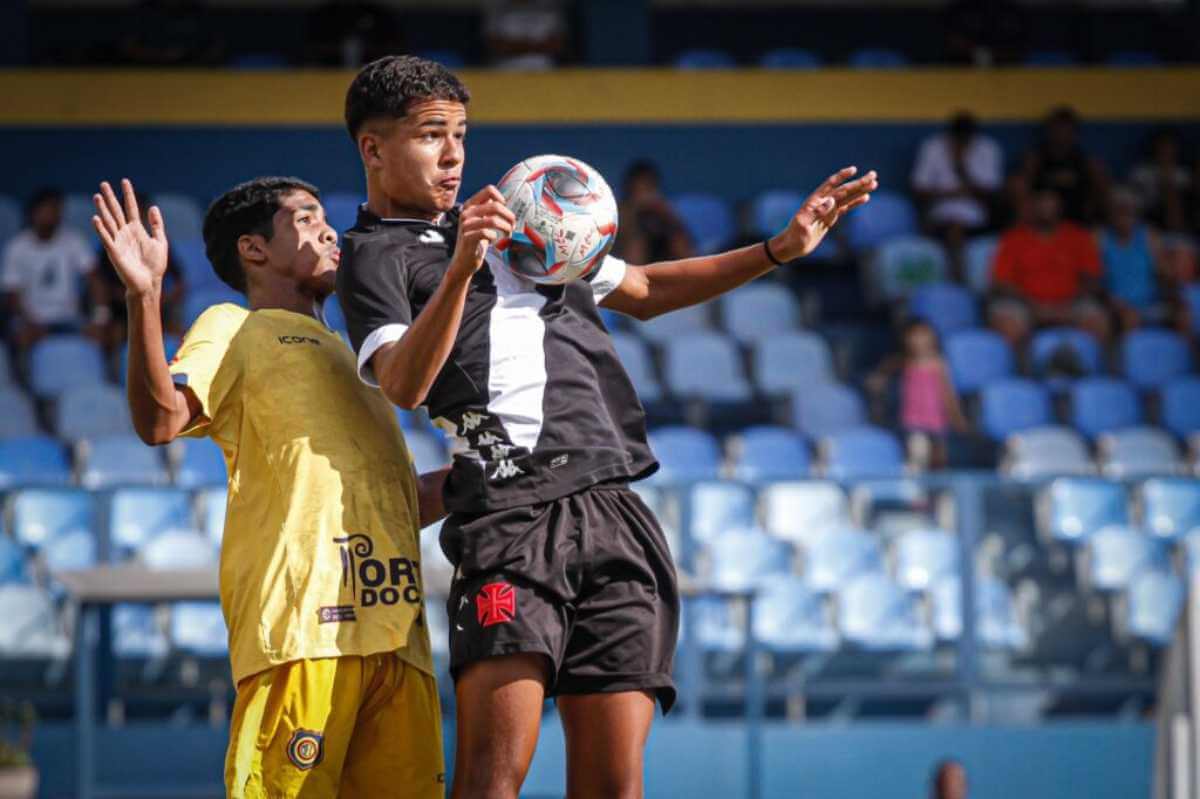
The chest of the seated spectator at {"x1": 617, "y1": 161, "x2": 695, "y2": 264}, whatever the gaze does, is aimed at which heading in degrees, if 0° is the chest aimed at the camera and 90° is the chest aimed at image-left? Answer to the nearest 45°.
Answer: approximately 0°

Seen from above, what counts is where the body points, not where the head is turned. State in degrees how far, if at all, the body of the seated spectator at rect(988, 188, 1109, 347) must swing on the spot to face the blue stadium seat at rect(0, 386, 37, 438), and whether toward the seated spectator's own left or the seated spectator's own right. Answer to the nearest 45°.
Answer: approximately 45° to the seated spectator's own right

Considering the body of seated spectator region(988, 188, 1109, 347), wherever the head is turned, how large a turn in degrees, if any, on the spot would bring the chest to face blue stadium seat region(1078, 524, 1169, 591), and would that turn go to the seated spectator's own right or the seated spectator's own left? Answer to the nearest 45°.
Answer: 0° — they already face it

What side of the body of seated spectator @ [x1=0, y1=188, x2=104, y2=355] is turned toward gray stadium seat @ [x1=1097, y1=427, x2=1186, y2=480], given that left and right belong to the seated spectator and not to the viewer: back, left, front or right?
left

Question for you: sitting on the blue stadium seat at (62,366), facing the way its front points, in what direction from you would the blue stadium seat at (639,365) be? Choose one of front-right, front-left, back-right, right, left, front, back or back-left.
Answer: left

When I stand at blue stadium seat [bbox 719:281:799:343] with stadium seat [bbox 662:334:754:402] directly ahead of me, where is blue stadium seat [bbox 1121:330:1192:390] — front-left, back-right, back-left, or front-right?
back-left

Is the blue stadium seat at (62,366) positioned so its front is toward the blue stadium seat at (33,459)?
yes

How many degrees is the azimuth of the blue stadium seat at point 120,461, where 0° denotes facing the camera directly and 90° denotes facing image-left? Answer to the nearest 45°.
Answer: approximately 0°

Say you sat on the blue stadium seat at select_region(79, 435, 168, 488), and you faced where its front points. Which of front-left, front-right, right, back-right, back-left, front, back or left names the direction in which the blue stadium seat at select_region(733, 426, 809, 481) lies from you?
left

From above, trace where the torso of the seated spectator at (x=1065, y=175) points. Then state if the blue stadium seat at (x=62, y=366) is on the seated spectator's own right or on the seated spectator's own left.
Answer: on the seated spectator's own right

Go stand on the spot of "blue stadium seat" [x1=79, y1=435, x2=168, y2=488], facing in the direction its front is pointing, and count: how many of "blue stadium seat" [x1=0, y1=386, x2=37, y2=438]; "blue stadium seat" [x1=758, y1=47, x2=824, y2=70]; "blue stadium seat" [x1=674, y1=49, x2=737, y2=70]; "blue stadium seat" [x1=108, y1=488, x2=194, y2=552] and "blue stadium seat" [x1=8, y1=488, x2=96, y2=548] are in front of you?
2
